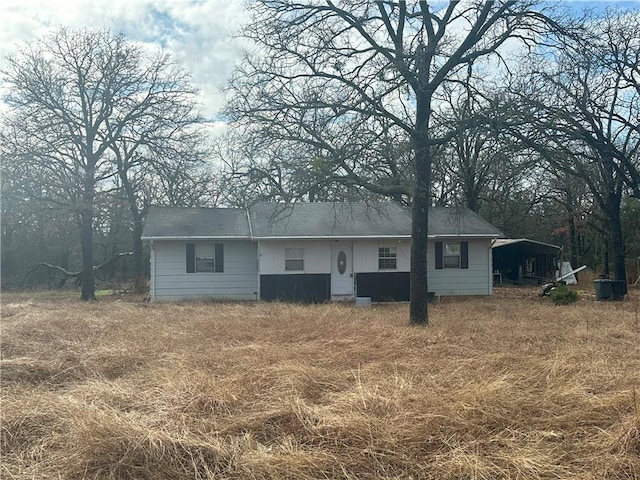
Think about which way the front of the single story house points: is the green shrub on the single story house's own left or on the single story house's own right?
on the single story house's own left

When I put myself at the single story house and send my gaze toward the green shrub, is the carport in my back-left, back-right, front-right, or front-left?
front-left

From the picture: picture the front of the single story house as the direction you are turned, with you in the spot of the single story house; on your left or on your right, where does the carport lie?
on your left

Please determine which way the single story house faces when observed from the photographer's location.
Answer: facing the viewer

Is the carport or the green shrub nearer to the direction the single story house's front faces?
the green shrub

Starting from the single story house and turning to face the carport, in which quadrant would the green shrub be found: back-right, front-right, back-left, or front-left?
front-right
